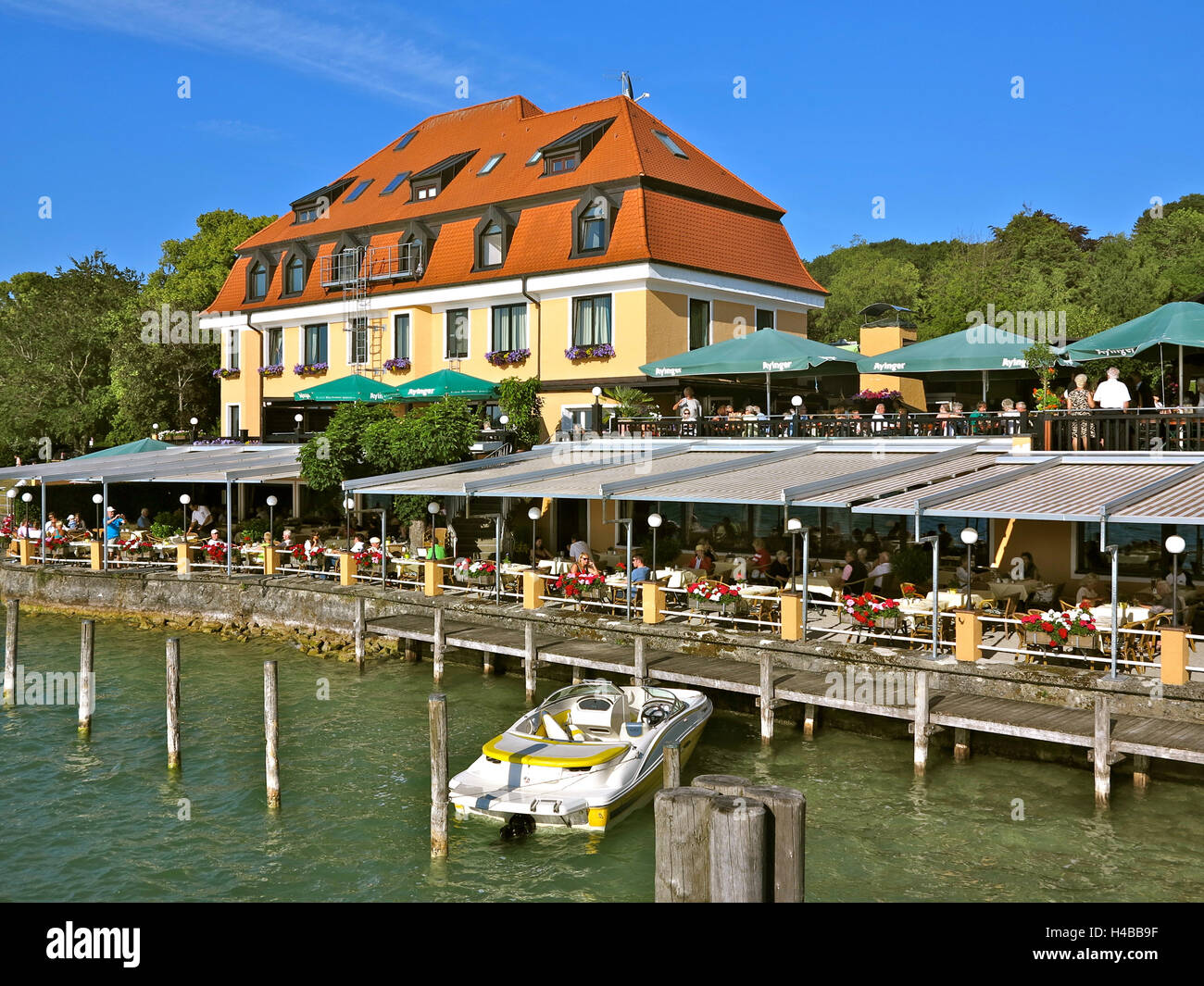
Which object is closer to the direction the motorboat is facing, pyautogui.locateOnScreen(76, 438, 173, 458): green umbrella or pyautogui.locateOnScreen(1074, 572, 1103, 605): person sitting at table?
the person sitting at table

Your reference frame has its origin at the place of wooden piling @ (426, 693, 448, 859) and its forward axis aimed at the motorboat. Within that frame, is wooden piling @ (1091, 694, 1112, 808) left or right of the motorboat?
right

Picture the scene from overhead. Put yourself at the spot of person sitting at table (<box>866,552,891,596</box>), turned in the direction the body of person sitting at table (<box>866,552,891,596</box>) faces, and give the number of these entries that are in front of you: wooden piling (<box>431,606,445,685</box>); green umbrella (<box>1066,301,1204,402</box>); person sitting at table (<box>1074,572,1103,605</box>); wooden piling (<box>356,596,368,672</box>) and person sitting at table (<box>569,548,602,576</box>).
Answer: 3

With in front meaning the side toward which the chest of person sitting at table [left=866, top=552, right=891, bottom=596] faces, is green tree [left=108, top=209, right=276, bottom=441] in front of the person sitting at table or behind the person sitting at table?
in front

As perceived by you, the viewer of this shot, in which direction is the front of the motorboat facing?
facing away from the viewer and to the right of the viewer

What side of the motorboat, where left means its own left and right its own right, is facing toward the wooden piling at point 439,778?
back

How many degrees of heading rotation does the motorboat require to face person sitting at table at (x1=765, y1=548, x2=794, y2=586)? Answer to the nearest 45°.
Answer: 0° — it already faces them

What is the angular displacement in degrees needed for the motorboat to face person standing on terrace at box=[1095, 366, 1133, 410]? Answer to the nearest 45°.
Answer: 0° — it already faces them

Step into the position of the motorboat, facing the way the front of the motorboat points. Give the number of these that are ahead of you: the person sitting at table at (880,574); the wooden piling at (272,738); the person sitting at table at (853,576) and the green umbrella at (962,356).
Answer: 3

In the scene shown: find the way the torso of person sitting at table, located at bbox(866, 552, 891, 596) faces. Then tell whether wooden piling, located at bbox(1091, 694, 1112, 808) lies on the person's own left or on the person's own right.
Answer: on the person's own left

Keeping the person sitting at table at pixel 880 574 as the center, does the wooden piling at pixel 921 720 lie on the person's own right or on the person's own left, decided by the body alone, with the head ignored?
on the person's own left

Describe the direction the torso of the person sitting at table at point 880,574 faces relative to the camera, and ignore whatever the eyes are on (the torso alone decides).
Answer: to the viewer's left

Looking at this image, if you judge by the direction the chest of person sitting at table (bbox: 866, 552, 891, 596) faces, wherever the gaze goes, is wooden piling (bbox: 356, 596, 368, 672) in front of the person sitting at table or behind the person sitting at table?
in front
